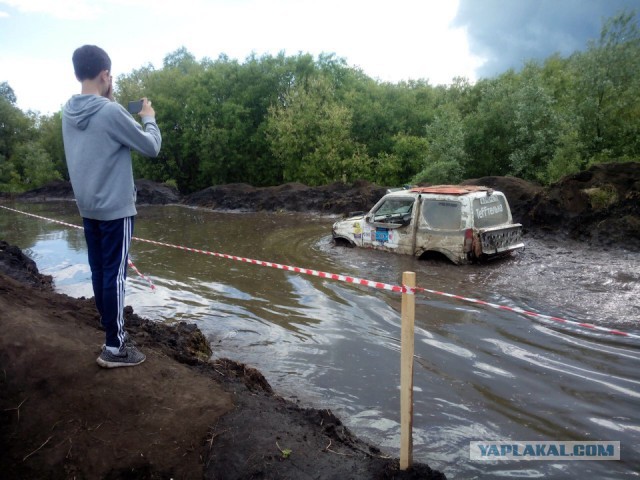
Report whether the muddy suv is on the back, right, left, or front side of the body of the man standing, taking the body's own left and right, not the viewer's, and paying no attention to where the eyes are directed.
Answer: front

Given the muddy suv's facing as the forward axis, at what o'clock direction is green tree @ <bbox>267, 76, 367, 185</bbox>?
The green tree is roughly at 1 o'clock from the muddy suv.

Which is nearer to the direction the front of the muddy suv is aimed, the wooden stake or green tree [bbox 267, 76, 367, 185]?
the green tree

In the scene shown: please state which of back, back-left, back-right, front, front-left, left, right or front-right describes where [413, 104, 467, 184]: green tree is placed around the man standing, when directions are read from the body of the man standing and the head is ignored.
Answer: front

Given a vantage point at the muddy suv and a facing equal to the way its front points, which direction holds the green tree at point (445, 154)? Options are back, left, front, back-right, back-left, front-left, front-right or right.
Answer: front-right

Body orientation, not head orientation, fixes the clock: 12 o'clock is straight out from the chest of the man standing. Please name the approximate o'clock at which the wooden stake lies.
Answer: The wooden stake is roughly at 3 o'clock from the man standing.

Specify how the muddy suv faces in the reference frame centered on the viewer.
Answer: facing away from the viewer and to the left of the viewer

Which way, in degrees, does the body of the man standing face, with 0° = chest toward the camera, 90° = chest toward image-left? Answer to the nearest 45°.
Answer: approximately 225°

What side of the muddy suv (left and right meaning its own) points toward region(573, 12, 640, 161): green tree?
right

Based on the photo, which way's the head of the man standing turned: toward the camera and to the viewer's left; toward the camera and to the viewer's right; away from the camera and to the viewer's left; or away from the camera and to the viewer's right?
away from the camera and to the viewer's right

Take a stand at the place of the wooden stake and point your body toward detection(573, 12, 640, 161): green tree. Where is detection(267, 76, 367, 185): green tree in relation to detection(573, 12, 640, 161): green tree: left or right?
left

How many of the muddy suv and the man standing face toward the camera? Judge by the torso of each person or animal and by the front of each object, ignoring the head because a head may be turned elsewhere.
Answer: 0
